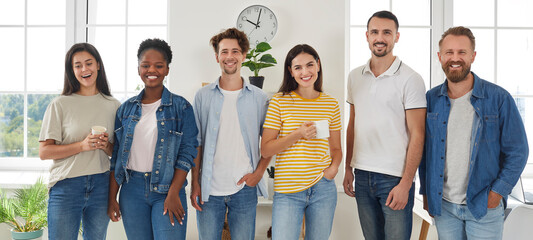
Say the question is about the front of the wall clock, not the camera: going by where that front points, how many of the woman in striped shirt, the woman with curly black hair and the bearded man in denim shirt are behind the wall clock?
0

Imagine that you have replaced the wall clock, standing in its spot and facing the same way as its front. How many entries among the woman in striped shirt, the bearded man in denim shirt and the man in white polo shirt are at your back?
0

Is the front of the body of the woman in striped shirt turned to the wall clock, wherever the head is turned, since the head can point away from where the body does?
no

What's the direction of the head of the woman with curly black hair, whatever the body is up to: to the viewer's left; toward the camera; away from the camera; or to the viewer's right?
toward the camera

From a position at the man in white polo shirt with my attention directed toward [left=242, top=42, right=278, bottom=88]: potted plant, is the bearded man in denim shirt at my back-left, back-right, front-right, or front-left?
back-right

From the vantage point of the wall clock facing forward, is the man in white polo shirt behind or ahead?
ahead

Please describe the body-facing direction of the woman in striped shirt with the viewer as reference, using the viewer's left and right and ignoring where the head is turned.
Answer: facing the viewer

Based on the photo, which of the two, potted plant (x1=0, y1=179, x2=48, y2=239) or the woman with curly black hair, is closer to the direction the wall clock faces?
the woman with curly black hair

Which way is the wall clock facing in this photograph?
toward the camera

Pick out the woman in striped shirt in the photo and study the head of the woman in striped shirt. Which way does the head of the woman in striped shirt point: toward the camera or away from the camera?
toward the camera

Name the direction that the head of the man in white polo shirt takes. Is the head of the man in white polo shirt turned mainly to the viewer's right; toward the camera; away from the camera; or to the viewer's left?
toward the camera

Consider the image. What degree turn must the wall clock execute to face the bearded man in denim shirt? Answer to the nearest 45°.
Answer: approximately 45° to its left

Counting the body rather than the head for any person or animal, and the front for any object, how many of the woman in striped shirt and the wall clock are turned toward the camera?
2

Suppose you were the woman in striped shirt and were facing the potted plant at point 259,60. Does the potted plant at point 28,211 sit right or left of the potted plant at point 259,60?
left

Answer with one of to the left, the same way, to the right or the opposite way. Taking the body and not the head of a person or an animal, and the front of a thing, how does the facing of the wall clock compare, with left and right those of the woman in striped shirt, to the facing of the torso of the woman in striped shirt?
the same way

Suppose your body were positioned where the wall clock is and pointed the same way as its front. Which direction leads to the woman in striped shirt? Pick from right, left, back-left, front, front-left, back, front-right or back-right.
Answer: front
